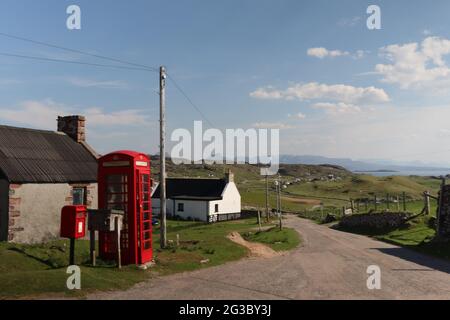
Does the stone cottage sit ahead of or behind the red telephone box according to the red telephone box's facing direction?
behind

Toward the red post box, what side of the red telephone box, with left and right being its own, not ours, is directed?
right

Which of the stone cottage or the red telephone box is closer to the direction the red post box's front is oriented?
the red telephone box

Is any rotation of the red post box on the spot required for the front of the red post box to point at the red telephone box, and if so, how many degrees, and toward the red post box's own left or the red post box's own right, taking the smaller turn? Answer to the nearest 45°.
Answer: approximately 90° to the red post box's own left

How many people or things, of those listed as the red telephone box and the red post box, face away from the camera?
0

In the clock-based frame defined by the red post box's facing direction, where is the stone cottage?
The stone cottage is roughly at 7 o'clock from the red post box.

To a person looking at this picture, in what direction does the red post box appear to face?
facing the viewer and to the right of the viewer
